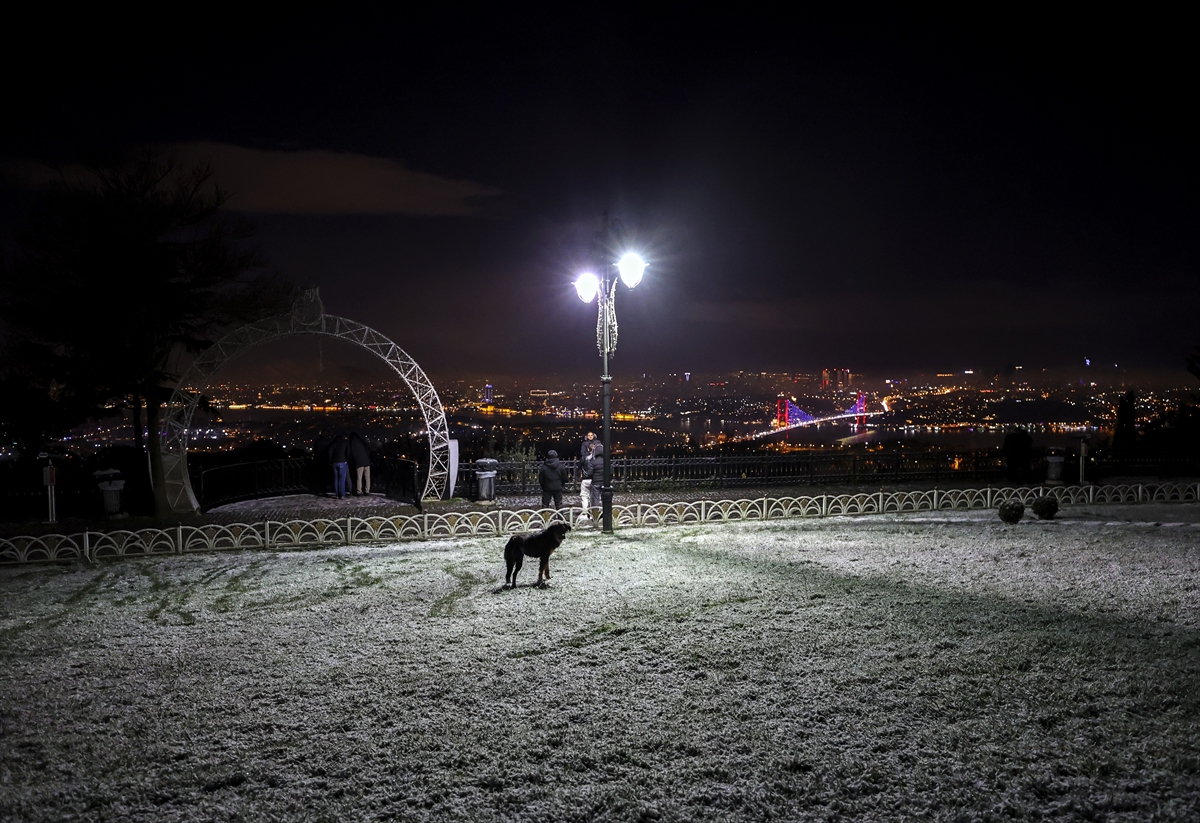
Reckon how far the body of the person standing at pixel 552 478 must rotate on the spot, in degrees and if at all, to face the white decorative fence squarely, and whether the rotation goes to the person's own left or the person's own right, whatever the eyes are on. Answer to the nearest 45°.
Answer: approximately 135° to the person's own left

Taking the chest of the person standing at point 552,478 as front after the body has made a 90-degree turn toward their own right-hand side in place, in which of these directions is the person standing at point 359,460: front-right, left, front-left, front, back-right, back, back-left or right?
back-left

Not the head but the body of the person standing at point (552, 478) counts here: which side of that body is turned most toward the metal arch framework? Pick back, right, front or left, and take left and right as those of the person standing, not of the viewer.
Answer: left

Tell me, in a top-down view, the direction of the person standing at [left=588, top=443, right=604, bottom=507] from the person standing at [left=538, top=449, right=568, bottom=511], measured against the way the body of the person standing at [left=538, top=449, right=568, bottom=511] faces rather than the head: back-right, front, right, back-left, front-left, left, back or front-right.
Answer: right

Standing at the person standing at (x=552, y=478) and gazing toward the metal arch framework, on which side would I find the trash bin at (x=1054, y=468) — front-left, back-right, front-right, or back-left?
back-right

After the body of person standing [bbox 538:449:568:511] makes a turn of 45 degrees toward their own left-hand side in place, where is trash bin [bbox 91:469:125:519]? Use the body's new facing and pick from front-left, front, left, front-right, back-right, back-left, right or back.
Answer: front-left

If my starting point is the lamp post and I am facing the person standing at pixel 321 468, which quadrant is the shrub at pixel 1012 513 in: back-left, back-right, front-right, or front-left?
back-right

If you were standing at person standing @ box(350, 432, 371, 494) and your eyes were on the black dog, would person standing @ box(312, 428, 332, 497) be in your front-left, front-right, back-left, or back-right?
back-right

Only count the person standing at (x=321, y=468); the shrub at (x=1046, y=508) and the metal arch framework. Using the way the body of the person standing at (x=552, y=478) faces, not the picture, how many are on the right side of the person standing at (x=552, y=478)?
1

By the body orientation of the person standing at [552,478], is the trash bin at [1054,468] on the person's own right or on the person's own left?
on the person's own right

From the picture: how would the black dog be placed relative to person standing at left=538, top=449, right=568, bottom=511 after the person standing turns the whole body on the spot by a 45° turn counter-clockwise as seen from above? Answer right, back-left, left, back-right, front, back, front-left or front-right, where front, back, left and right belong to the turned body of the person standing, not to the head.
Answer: back-left

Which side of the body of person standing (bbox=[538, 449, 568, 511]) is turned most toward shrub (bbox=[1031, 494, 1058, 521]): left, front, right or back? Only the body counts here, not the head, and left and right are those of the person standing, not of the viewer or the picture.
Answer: right

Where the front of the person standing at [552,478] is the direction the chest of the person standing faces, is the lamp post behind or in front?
behind

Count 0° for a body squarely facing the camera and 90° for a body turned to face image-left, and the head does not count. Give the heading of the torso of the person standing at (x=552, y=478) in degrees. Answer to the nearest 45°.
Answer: approximately 180°

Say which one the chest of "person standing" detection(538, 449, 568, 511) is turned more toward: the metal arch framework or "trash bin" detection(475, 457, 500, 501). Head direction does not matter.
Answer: the trash bin

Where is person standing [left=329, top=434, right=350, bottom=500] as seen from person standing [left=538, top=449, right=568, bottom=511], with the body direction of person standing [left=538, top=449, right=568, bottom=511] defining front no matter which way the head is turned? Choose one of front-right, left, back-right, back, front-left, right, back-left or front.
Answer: front-left
